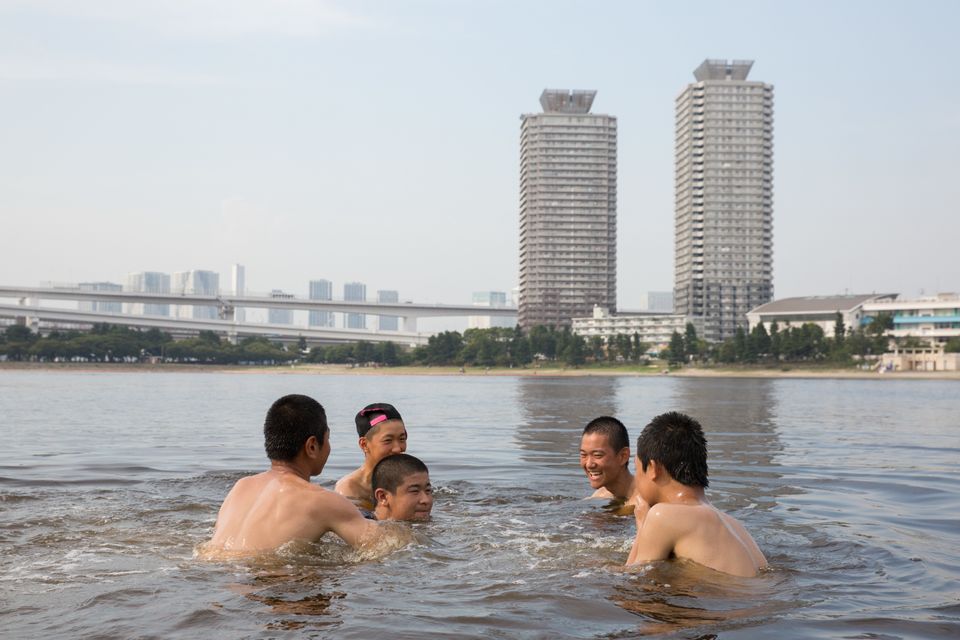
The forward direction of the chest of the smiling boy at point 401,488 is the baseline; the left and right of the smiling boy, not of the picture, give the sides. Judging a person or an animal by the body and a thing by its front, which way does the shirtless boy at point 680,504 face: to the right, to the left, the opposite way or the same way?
the opposite way

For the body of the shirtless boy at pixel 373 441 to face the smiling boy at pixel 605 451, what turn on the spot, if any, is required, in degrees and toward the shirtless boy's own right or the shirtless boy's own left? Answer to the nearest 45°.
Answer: approximately 45° to the shirtless boy's own left

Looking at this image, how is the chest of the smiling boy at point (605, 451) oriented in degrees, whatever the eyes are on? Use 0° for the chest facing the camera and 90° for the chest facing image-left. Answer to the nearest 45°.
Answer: approximately 45°

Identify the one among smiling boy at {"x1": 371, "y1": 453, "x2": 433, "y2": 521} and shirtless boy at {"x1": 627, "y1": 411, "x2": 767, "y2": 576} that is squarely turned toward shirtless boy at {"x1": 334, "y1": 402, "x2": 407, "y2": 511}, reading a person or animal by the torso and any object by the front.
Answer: shirtless boy at {"x1": 627, "y1": 411, "x2": 767, "y2": 576}

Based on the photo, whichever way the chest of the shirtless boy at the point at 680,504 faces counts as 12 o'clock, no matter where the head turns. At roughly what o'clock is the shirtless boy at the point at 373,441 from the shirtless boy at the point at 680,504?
the shirtless boy at the point at 373,441 is roughly at 12 o'clock from the shirtless boy at the point at 680,504.

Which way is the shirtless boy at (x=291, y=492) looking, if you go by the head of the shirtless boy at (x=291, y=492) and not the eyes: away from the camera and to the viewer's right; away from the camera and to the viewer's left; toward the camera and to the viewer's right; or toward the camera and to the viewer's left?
away from the camera and to the viewer's right

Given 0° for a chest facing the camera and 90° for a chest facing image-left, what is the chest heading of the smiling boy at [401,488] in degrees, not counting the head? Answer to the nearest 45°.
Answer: approximately 315°

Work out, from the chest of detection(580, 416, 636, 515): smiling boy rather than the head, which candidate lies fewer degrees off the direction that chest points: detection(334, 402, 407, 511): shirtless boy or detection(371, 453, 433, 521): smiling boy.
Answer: the smiling boy

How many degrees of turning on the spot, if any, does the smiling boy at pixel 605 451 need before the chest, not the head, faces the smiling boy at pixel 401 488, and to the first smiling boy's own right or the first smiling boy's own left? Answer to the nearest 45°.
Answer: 0° — they already face them

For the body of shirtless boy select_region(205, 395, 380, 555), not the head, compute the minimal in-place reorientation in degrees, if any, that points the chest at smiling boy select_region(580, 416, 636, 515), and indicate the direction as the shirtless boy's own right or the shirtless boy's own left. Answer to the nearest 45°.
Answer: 0° — they already face them

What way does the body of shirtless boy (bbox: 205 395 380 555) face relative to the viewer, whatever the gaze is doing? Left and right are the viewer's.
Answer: facing away from the viewer and to the right of the viewer

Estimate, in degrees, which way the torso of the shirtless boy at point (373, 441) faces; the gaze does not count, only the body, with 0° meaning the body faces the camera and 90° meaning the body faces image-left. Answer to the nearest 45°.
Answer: approximately 315°

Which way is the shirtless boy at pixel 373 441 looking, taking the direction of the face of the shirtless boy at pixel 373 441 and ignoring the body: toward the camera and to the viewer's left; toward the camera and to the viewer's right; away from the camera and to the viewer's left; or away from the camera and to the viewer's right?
toward the camera and to the viewer's right

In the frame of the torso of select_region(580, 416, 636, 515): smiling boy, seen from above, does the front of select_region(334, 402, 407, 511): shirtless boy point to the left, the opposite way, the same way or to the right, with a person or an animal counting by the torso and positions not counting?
to the left

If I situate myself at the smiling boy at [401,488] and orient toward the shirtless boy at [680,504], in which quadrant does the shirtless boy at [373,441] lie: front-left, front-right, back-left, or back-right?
back-left
